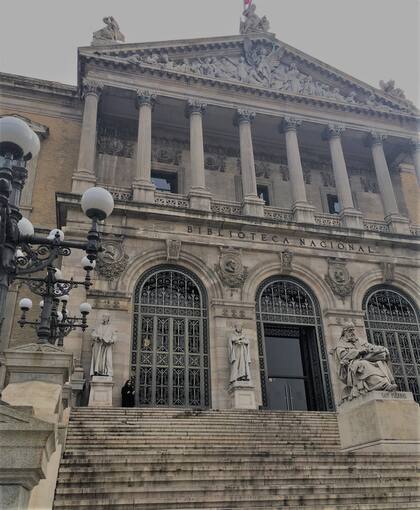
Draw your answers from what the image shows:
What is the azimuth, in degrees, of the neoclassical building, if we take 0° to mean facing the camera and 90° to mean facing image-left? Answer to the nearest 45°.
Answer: approximately 0°

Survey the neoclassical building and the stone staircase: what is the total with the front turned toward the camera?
2

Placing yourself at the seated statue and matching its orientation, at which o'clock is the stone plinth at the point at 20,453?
The stone plinth is roughly at 2 o'clock from the seated statue.

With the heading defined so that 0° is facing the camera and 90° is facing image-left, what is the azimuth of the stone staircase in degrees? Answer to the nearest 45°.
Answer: approximately 0°

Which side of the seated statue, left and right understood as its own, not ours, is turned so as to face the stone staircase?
right
